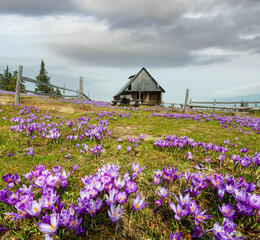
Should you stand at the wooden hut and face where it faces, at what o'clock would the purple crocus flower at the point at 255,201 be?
The purple crocus flower is roughly at 12 o'clock from the wooden hut.

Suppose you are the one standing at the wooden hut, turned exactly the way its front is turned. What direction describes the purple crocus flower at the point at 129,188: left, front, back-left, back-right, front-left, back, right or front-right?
front

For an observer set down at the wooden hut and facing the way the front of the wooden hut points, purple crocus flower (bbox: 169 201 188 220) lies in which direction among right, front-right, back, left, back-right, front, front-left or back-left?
front

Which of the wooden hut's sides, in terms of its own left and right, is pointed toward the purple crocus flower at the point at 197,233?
front

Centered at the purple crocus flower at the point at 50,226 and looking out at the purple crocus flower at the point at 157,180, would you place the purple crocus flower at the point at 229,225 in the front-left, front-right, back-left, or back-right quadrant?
front-right

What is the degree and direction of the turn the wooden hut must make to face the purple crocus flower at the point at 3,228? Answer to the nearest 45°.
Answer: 0° — it already faces it

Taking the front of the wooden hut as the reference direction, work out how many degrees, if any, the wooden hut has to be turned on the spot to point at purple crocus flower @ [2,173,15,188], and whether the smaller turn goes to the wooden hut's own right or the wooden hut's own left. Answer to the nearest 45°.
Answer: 0° — it already faces it

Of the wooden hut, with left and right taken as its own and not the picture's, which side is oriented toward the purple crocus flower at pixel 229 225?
front

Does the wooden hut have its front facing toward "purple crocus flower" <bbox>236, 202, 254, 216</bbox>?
yes

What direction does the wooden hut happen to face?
toward the camera

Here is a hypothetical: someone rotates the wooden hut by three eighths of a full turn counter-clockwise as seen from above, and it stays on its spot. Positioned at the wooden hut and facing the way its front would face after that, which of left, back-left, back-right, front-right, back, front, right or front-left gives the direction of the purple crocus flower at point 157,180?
back-right

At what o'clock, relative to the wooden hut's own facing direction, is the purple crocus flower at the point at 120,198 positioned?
The purple crocus flower is roughly at 12 o'clock from the wooden hut.

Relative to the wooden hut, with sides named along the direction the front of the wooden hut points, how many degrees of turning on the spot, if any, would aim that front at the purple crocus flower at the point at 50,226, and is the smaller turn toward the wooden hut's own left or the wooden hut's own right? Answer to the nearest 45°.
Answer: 0° — it already faces it

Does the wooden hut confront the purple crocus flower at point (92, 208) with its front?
yes
